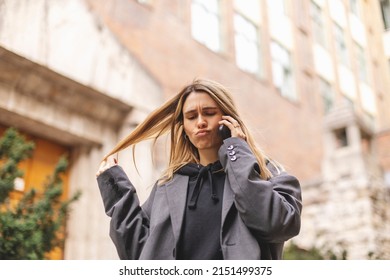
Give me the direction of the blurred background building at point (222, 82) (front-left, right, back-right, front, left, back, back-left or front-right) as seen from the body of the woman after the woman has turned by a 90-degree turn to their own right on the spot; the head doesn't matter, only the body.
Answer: right

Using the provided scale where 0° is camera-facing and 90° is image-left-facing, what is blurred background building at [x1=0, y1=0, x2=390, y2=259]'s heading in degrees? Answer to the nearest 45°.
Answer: approximately 315°

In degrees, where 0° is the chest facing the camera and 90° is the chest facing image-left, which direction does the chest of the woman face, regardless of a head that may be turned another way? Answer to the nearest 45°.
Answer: approximately 0°
